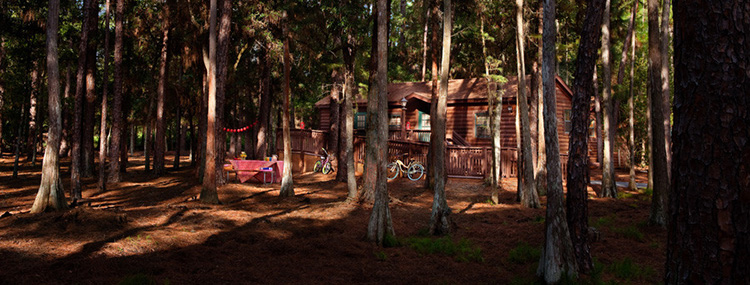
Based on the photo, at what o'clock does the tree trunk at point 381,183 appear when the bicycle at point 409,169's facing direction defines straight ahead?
The tree trunk is roughly at 9 o'clock from the bicycle.

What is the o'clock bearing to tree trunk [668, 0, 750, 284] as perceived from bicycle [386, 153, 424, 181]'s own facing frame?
The tree trunk is roughly at 9 o'clock from the bicycle.

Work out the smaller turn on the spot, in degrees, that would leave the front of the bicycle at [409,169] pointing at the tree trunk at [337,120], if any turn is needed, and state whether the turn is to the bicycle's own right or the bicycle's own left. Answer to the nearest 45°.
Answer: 0° — it already faces it

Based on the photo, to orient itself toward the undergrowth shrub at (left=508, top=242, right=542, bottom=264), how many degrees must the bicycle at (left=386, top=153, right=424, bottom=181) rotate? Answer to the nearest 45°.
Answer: approximately 90° to its left

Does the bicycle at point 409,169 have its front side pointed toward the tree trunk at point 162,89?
yes

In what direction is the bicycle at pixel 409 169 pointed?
to the viewer's left
